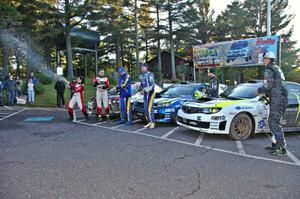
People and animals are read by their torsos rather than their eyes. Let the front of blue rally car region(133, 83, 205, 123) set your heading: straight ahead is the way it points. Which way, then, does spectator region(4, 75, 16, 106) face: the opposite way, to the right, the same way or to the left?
to the left

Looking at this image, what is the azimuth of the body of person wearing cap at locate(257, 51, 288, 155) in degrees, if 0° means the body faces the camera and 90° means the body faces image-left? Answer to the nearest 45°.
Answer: approximately 90°

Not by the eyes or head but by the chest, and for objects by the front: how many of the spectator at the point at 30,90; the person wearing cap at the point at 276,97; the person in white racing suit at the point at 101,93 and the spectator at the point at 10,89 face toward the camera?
3

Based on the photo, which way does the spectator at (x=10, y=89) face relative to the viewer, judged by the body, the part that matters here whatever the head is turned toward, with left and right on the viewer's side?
facing the viewer

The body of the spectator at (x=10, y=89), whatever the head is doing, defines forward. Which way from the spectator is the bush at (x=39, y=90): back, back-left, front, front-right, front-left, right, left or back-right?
back-left

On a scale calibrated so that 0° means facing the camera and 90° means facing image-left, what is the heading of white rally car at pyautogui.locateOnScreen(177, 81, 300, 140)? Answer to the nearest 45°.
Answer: approximately 45°

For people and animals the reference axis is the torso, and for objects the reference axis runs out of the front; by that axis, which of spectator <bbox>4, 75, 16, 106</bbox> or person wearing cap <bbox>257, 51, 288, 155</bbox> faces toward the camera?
the spectator

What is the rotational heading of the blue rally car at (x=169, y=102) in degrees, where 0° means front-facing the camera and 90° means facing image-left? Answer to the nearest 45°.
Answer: approximately 45°

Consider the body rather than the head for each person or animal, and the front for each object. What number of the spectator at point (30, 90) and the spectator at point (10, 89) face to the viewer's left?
0

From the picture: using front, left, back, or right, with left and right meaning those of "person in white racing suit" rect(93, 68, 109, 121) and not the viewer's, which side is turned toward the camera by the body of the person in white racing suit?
front

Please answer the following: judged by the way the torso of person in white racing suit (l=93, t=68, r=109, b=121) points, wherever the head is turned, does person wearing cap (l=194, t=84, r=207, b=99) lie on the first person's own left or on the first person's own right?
on the first person's own left

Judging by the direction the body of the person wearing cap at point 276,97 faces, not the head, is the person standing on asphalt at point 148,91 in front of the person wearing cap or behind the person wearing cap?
in front

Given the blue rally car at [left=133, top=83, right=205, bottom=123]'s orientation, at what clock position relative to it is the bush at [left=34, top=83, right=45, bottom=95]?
The bush is roughly at 3 o'clock from the blue rally car.

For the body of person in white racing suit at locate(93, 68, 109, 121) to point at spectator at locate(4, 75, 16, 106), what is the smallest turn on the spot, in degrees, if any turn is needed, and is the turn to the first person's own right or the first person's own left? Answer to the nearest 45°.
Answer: approximately 135° to the first person's own right

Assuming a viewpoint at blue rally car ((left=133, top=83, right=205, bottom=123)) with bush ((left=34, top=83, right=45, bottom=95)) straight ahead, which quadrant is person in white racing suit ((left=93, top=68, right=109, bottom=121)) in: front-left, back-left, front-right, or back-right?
front-left
